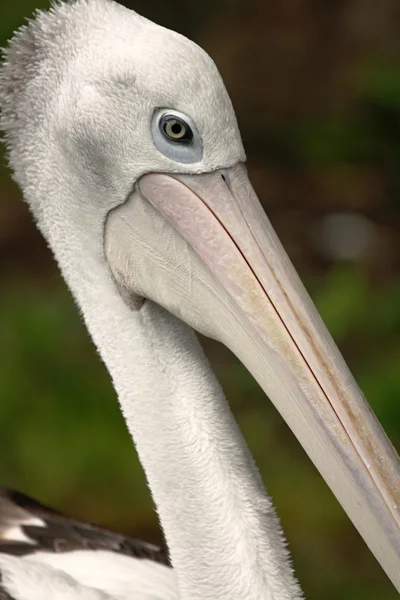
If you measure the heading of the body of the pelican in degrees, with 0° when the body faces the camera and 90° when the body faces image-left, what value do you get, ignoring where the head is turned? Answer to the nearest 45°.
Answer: approximately 270°
